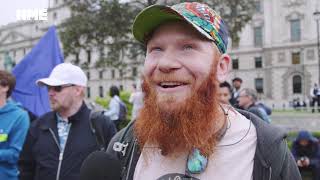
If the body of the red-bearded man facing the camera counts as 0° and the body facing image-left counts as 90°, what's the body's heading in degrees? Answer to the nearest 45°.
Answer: approximately 45°

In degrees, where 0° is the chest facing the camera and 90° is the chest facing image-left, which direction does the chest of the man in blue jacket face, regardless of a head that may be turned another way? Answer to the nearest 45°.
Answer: approximately 45°

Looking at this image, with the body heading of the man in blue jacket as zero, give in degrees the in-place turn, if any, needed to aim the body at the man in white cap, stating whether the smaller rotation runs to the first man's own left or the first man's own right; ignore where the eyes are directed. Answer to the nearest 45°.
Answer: approximately 90° to the first man's own left

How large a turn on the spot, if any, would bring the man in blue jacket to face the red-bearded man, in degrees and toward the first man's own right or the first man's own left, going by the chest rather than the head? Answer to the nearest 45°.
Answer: approximately 45° to the first man's own left

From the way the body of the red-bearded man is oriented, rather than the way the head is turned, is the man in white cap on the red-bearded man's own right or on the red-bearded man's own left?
on the red-bearded man's own right

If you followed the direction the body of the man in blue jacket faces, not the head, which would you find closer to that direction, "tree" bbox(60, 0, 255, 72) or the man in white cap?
the man in white cap

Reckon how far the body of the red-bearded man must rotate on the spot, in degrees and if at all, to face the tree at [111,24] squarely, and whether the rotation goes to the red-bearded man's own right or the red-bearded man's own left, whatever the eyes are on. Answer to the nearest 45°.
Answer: approximately 135° to the red-bearded man's own right

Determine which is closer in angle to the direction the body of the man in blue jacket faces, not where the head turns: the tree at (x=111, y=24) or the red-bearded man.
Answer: the red-bearded man
